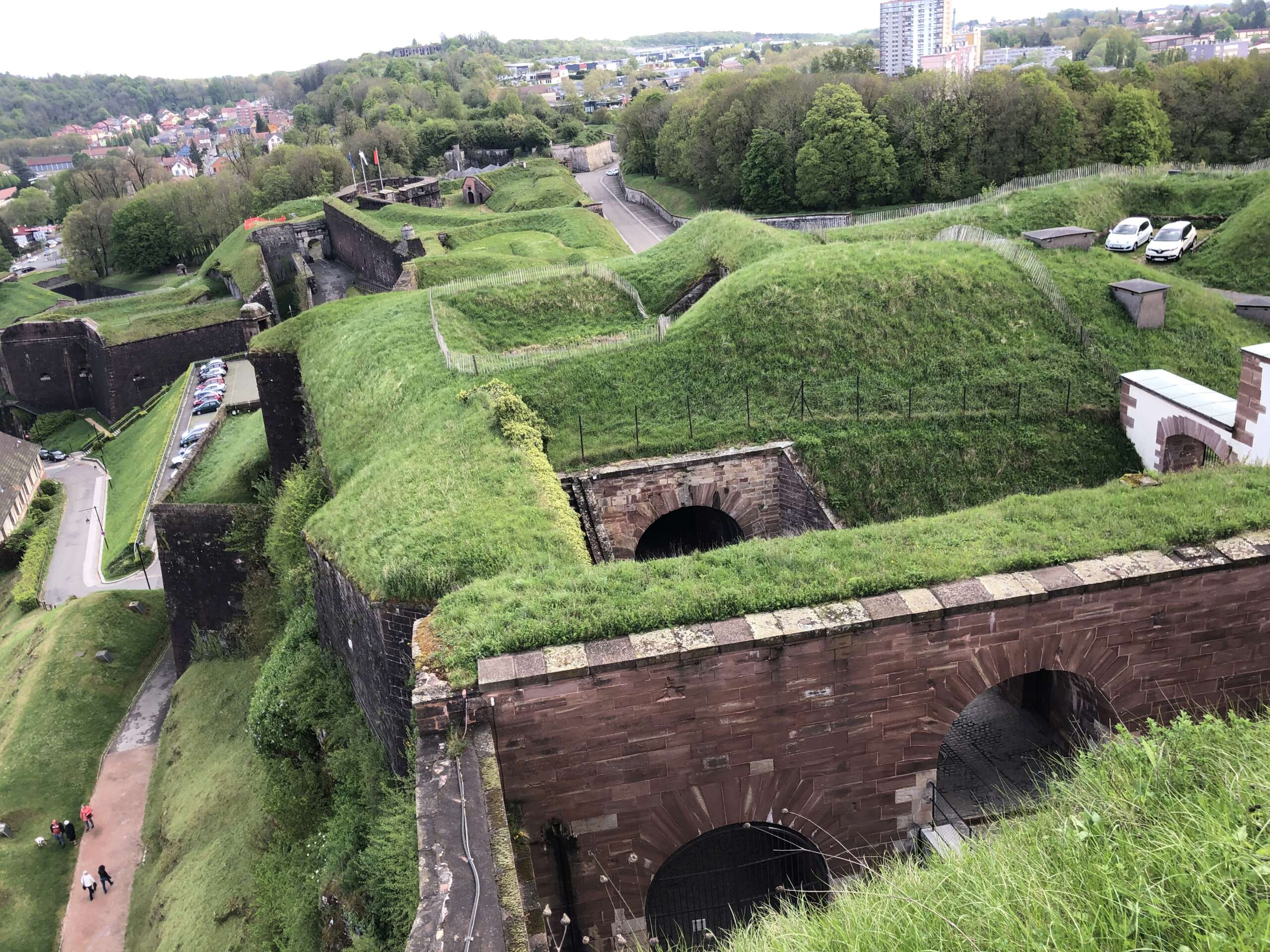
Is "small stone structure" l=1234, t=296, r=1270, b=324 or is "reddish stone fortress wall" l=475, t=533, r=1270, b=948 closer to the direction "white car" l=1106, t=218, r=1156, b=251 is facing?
the reddish stone fortress wall

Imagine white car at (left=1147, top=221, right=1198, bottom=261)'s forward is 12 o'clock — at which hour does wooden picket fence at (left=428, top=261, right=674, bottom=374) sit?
The wooden picket fence is roughly at 12 o'clock from the white car.

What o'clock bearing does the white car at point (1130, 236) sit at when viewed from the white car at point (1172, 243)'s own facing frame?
the white car at point (1130, 236) is roughly at 2 o'clock from the white car at point (1172, 243).

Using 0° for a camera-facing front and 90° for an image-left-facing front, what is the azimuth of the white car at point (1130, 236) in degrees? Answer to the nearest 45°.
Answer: approximately 45°

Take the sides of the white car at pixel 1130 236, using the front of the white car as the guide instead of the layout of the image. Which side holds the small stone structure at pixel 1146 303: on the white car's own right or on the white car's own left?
on the white car's own left

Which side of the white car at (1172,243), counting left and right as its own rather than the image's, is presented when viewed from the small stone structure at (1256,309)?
left

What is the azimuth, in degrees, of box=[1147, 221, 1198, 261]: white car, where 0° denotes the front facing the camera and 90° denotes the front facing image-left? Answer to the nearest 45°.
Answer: approximately 45°
